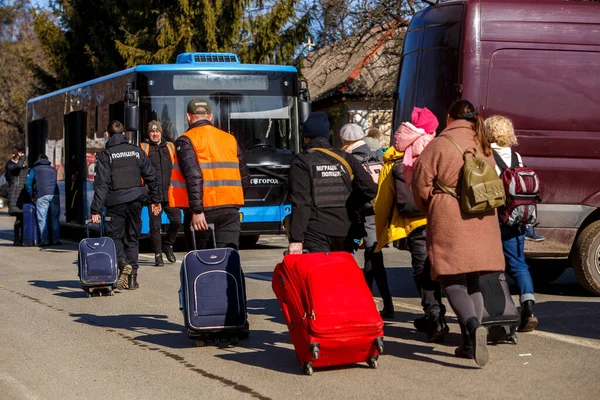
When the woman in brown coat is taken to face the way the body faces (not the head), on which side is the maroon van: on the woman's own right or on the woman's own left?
on the woman's own right

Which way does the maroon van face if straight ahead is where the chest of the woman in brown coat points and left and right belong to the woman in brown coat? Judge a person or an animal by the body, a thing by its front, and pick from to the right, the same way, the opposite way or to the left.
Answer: to the right

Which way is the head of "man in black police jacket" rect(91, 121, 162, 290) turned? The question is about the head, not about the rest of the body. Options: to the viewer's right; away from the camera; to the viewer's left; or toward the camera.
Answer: away from the camera

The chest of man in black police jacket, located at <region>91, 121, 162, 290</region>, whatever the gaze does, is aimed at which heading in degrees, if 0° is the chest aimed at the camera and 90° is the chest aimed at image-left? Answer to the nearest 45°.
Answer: approximately 180°

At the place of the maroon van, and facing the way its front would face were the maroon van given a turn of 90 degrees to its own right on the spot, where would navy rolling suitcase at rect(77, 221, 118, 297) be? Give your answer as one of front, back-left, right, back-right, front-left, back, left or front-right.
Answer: back-right

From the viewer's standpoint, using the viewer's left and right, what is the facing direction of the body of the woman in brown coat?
facing away from the viewer and to the left of the viewer

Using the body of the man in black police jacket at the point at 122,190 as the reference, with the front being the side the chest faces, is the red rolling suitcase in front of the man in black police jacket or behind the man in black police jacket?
behind

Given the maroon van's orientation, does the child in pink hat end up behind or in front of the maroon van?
behind

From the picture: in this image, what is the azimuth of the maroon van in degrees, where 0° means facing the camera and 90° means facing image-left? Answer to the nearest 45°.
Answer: approximately 225°

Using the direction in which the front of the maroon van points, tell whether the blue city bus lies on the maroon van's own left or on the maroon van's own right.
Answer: on the maroon van's own left
